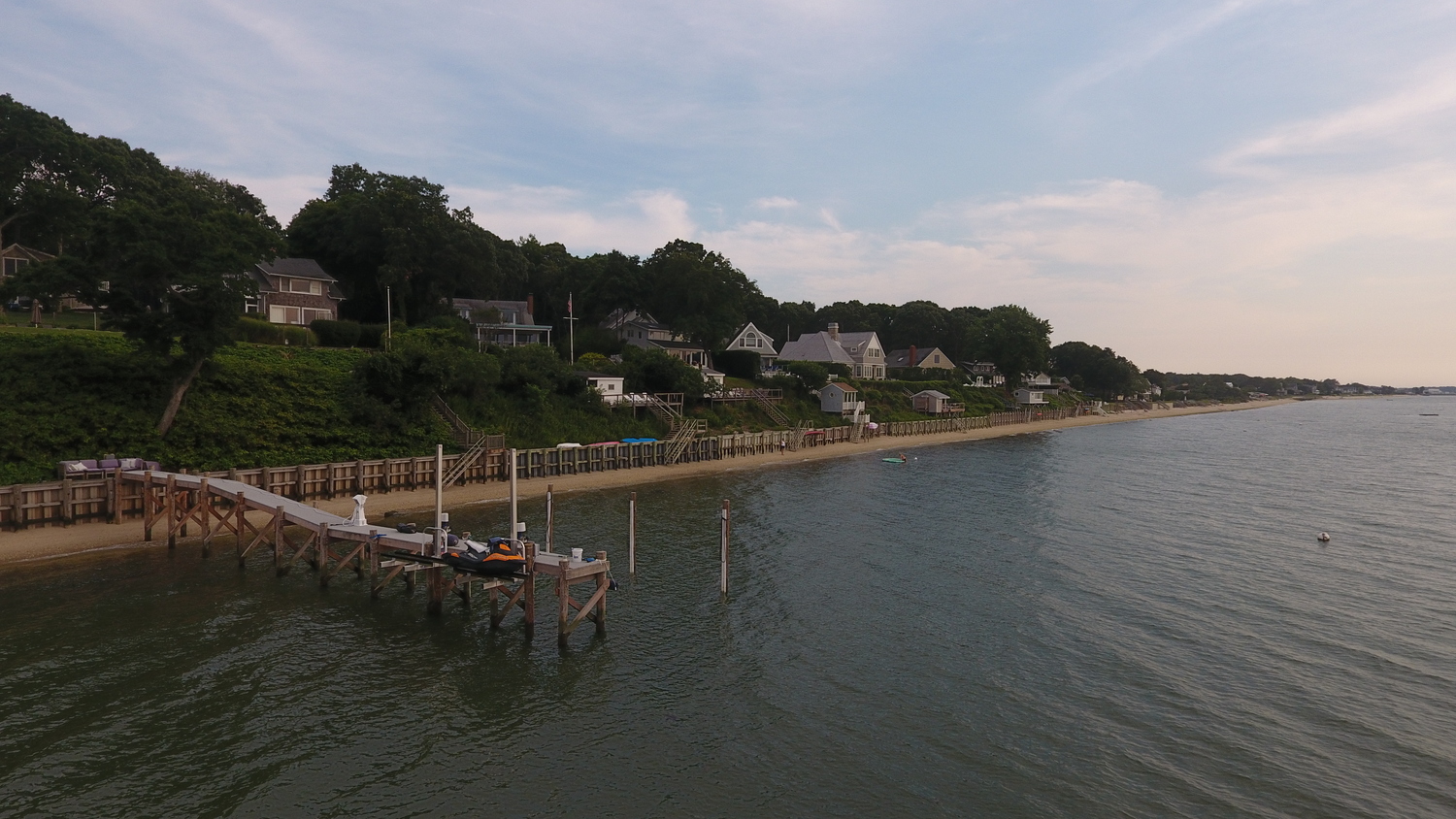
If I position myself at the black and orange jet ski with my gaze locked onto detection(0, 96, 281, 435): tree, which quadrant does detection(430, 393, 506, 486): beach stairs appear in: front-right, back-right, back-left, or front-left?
front-right

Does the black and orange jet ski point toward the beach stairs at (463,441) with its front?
no
